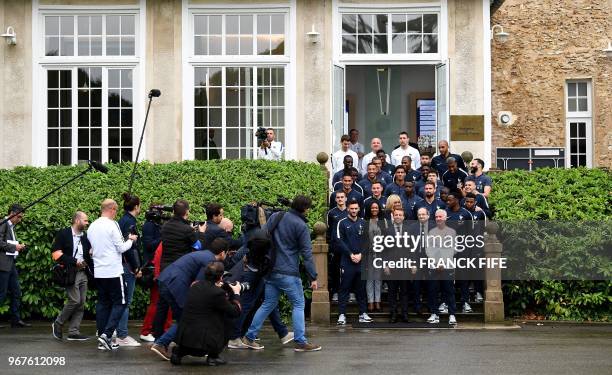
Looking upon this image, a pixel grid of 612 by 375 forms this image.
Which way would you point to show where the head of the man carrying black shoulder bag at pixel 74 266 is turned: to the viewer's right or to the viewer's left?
to the viewer's right

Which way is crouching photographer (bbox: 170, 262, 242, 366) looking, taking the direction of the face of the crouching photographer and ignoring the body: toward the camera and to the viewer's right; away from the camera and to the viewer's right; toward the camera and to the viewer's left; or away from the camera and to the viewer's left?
away from the camera and to the viewer's right

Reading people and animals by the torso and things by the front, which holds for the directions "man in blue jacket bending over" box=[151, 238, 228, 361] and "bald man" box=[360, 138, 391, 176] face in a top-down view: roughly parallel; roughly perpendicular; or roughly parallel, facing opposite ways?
roughly perpendicular

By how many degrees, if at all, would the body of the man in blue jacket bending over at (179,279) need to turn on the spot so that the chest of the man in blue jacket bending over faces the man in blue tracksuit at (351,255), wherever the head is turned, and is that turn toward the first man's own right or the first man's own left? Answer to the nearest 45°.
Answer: approximately 45° to the first man's own left

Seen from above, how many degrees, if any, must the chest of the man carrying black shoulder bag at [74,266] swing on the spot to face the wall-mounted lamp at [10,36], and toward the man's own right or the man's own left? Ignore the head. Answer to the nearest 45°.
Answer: approximately 135° to the man's own left

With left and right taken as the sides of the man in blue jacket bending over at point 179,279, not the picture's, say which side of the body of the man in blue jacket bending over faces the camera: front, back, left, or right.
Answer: right

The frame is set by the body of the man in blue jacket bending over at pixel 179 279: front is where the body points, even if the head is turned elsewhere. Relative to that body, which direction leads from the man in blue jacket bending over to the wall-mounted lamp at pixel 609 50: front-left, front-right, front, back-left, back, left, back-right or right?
front-left

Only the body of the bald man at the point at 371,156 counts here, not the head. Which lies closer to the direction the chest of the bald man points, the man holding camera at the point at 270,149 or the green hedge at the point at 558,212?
the green hedge

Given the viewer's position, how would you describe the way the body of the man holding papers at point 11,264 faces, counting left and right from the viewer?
facing to the right of the viewer

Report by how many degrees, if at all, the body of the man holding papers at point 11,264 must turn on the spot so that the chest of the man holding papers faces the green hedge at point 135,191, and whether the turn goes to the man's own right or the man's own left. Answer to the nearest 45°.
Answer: approximately 45° to the man's own left

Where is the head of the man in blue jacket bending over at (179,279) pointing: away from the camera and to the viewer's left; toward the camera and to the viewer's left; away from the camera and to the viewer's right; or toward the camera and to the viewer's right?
away from the camera and to the viewer's right
